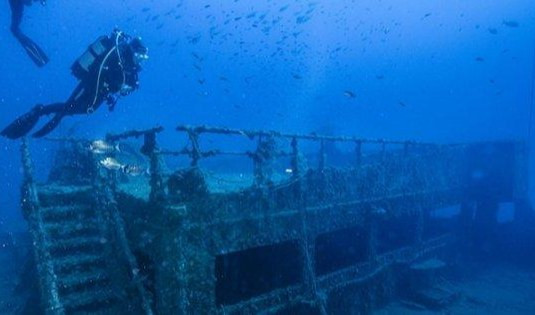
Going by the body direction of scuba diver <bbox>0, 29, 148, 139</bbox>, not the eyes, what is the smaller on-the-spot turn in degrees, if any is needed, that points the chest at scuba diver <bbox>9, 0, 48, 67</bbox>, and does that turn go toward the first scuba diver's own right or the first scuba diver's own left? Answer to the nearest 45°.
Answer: approximately 135° to the first scuba diver's own left

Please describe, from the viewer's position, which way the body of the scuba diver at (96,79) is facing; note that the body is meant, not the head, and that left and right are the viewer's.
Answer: facing to the right of the viewer
